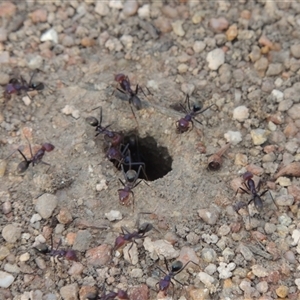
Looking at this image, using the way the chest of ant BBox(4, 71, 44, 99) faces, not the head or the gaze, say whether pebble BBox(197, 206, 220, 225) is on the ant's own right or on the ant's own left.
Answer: on the ant's own left

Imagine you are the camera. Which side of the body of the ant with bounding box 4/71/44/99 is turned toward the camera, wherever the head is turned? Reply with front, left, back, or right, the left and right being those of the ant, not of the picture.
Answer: left

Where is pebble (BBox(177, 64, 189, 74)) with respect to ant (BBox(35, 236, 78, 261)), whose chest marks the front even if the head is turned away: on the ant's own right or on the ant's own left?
on the ant's own left

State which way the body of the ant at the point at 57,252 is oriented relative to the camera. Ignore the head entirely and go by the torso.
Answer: to the viewer's right

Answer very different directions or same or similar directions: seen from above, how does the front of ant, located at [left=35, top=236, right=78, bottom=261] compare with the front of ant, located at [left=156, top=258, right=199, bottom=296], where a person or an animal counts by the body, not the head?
very different directions

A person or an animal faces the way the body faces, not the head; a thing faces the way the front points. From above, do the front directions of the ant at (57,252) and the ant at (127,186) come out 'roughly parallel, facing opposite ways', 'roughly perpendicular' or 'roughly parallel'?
roughly perpendicular

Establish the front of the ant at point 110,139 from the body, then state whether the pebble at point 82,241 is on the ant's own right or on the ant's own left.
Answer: on the ant's own right
